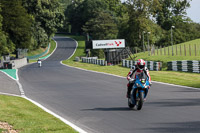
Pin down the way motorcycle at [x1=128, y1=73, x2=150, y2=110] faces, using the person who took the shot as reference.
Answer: facing the viewer

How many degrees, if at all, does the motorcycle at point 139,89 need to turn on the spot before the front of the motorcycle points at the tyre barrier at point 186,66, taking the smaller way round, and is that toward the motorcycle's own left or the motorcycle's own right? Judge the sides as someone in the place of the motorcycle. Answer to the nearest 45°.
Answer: approximately 180°
